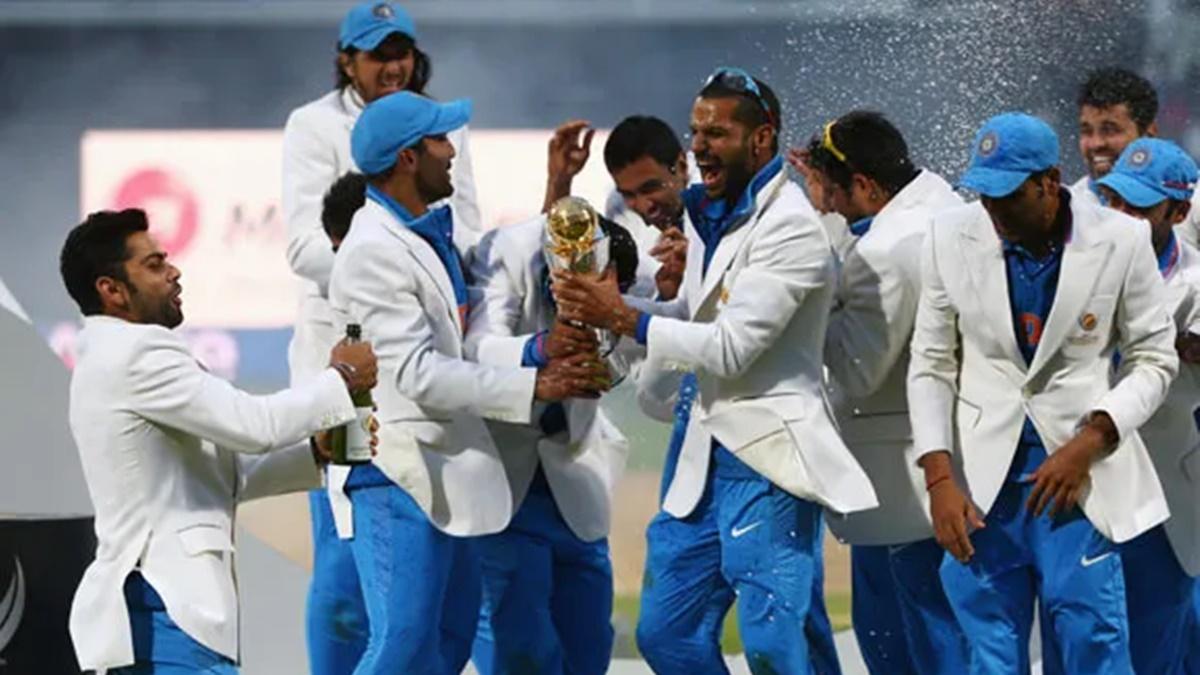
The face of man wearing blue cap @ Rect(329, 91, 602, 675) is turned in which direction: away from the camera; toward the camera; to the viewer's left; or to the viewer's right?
to the viewer's right

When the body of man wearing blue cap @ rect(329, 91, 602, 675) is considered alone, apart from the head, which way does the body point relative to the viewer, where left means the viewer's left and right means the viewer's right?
facing to the right of the viewer

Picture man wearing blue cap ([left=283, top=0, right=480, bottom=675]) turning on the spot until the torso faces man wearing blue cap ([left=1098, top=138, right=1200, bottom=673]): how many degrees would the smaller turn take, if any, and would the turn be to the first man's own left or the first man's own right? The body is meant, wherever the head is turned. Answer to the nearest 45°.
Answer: approximately 90° to the first man's own left

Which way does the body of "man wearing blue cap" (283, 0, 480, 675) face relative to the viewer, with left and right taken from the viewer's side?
facing the viewer

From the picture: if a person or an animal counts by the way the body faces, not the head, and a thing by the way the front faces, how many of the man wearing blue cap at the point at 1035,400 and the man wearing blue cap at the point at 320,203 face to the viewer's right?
0

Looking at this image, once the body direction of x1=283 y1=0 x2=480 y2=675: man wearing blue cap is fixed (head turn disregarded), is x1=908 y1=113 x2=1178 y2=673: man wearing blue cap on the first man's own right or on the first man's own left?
on the first man's own left

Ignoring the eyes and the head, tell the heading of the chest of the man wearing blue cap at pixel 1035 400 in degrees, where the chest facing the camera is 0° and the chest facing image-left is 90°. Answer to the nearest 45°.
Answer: approximately 0°

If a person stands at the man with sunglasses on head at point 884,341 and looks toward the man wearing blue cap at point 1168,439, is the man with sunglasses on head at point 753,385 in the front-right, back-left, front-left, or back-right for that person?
back-right

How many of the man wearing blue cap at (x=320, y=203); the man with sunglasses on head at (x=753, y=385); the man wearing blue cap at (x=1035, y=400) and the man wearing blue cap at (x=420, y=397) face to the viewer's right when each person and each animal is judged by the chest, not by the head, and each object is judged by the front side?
1

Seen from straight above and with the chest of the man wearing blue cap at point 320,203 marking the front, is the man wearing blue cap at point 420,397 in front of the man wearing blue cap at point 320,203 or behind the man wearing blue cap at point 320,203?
in front
